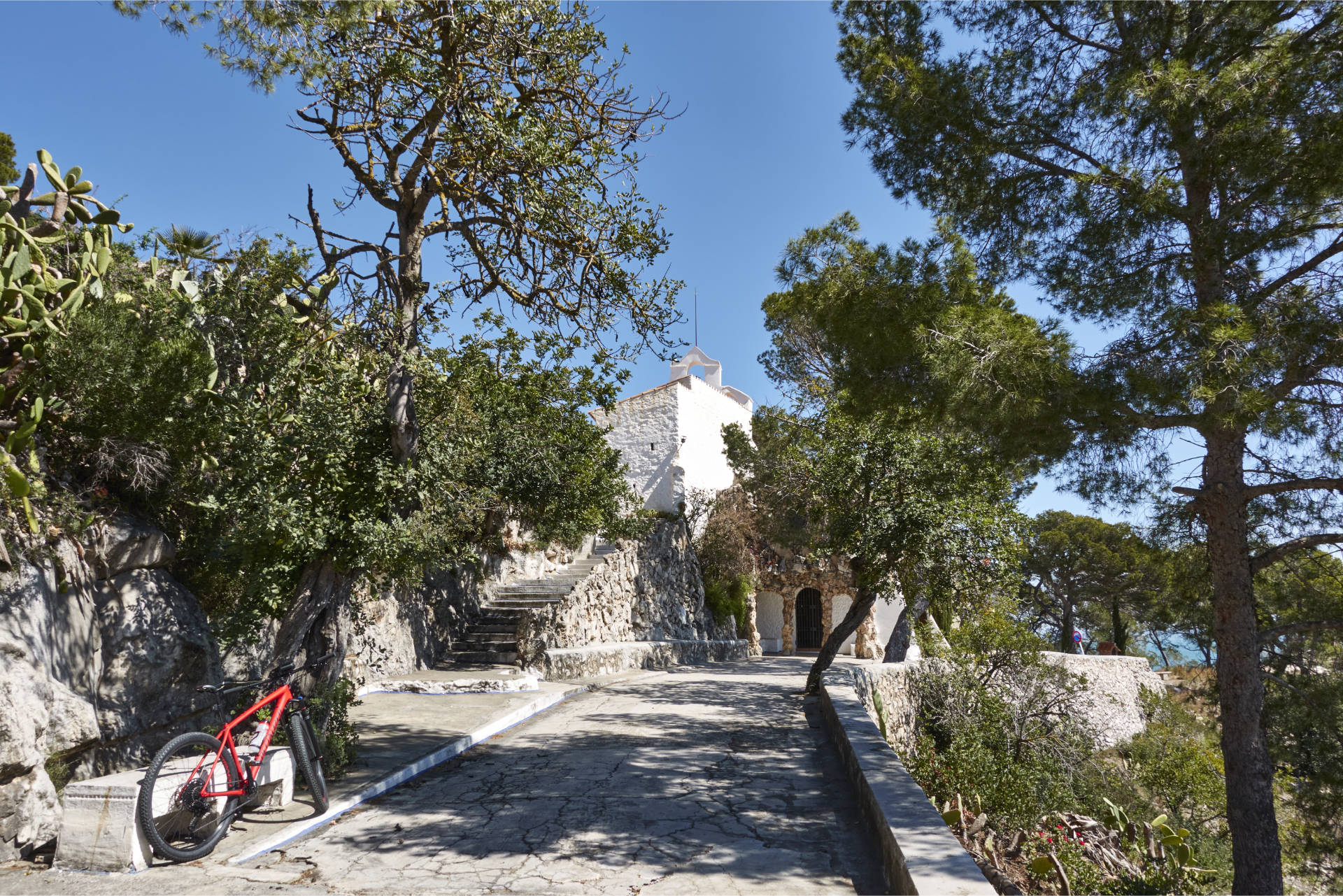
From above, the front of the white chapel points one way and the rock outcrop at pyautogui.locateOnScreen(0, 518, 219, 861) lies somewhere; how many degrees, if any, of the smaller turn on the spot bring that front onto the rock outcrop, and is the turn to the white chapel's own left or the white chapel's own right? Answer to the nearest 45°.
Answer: approximately 45° to the white chapel's own right

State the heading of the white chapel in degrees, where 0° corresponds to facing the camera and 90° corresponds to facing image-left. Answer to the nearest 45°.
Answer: approximately 315°

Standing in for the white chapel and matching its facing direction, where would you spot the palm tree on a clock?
The palm tree is roughly at 2 o'clock from the white chapel.
